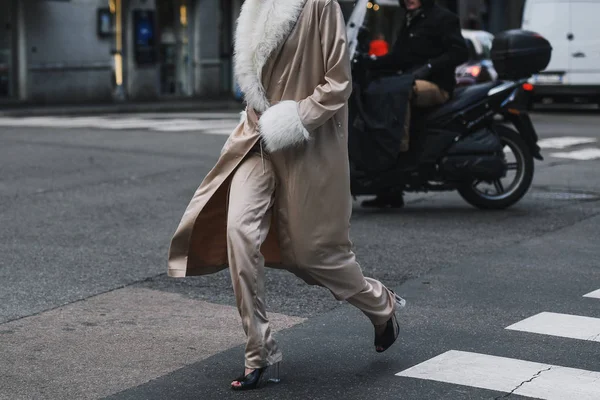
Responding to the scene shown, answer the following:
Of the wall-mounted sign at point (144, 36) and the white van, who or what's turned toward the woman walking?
the wall-mounted sign

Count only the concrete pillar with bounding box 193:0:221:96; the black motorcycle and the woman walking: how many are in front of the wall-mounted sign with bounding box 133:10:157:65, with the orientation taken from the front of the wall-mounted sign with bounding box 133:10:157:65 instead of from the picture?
2

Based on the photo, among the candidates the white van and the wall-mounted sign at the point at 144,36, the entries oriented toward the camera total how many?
1

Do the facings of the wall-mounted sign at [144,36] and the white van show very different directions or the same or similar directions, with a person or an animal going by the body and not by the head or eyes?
very different directions

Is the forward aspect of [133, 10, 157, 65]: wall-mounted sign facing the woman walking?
yes

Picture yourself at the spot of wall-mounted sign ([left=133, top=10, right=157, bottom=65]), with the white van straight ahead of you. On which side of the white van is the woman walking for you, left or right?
right

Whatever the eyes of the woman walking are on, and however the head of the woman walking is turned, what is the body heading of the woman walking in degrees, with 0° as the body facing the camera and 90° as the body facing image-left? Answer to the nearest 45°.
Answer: approximately 45°
